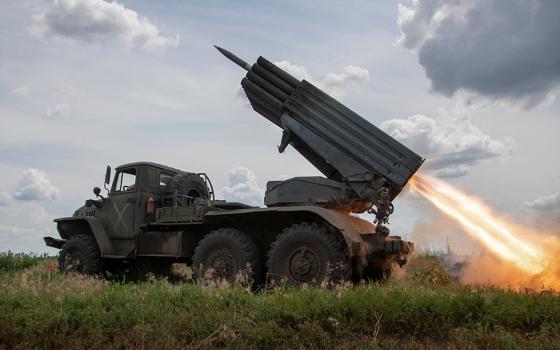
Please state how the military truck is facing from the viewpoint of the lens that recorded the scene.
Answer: facing away from the viewer and to the left of the viewer
